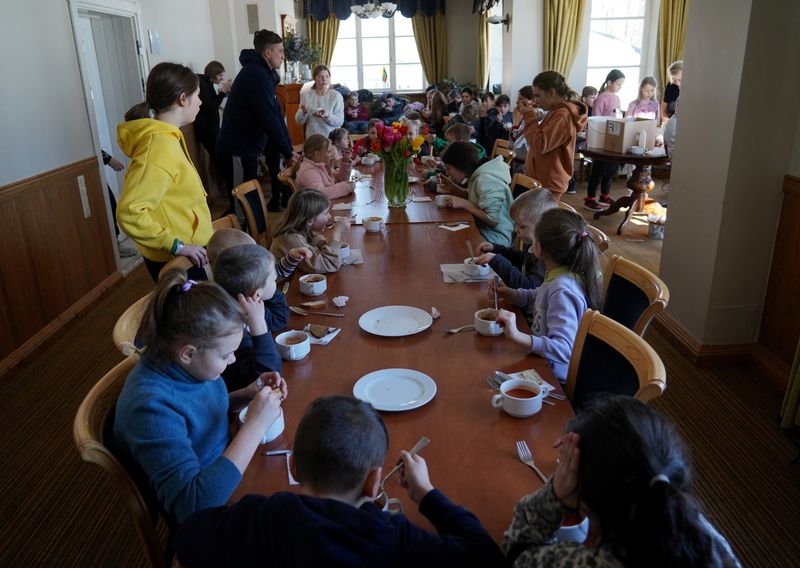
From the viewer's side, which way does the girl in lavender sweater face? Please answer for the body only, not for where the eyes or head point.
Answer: to the viewer's left

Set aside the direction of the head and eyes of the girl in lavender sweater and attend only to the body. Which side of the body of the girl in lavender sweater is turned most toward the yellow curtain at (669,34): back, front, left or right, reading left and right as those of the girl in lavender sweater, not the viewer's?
right

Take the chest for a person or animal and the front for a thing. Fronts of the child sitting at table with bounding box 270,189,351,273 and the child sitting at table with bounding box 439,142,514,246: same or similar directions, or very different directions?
very different directions

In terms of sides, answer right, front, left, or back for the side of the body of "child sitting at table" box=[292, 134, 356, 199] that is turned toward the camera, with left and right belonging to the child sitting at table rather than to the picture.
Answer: right

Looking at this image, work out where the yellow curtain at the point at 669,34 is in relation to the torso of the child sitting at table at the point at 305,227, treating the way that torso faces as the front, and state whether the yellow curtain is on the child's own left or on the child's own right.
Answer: on the child's own left

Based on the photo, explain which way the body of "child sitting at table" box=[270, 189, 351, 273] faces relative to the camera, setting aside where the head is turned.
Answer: to the viewer's right

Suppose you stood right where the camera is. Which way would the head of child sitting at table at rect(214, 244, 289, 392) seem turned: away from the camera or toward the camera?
away from the camera

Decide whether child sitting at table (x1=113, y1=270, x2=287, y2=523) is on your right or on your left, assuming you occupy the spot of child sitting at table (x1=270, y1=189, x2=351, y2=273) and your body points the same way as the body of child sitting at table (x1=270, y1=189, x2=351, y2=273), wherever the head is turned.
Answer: on your right

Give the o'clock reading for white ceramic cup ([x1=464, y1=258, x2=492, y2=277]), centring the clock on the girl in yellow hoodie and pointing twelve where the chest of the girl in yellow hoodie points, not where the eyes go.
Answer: The white ceramic cup is roughly at 1 o'clock from the girl in yellow hoodie.

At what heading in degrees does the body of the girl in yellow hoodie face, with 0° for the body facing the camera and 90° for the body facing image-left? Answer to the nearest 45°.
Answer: approximately 270°

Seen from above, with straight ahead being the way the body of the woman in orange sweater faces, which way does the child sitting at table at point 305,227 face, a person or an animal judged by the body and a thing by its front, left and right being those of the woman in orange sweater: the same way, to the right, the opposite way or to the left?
the opposite way

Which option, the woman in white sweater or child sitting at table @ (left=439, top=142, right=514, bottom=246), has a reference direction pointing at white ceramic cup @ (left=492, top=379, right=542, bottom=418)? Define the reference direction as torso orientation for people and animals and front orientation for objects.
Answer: the woman in white sweater

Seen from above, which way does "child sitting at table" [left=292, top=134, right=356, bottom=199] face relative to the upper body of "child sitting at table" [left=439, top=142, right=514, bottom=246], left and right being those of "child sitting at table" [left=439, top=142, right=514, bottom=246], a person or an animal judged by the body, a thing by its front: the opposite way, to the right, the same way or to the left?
the opposite way
